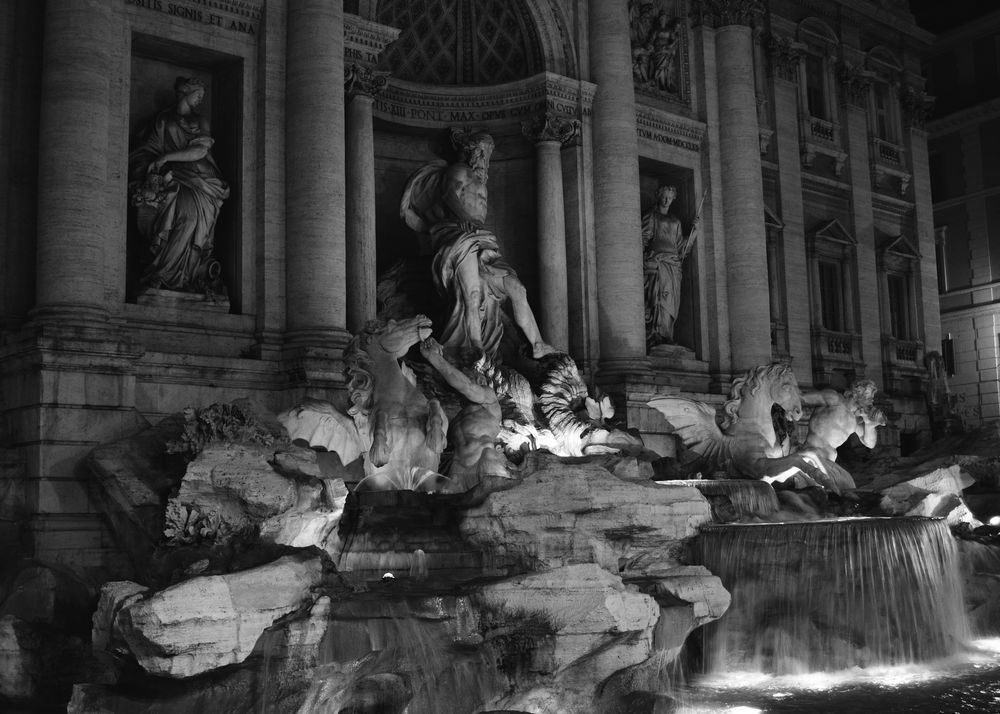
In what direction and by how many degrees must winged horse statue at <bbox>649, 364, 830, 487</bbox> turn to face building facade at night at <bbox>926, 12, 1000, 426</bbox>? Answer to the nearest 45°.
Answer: approximately 90° to its left

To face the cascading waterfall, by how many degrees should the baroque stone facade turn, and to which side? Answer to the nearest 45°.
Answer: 0° — it already faces it

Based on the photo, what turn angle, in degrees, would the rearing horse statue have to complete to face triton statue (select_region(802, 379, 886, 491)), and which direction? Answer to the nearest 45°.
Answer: approximately 90° to its left

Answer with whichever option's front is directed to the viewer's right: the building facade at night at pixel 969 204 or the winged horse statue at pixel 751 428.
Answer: the winged horse statue

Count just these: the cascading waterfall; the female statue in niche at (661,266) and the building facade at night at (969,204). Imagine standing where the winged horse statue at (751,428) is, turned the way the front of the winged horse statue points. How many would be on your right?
1

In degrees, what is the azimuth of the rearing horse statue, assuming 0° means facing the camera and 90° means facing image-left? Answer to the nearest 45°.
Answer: approximately 315°

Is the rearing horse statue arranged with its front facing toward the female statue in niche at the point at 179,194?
no

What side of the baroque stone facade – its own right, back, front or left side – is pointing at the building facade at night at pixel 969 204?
left

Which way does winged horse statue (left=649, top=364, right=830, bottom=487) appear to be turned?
to the viewer's right

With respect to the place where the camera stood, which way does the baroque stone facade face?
facing the viewer and to the right of the viewer

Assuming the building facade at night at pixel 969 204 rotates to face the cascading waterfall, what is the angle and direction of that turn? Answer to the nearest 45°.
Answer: approximately 45° to its left

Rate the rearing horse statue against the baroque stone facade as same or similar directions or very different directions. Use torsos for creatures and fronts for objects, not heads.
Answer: same or similar directions

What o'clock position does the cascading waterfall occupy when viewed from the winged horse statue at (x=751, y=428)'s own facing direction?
The cascading waterfall is roughly at 3 o'clock from the winged horse statue.

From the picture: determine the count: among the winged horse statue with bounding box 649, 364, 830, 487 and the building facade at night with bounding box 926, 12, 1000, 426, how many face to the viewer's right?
1

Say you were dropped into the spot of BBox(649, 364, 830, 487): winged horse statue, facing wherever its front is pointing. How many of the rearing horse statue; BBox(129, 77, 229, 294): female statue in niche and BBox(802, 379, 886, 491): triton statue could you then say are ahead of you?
1

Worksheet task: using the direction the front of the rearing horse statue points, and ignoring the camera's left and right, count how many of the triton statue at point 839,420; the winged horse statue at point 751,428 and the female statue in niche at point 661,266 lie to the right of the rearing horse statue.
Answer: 0

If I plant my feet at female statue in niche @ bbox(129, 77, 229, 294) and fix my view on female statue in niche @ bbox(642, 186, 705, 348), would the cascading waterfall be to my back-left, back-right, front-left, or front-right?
front-right

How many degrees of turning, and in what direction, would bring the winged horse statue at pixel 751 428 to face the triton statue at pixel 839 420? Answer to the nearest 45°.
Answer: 0° — it already faces it
